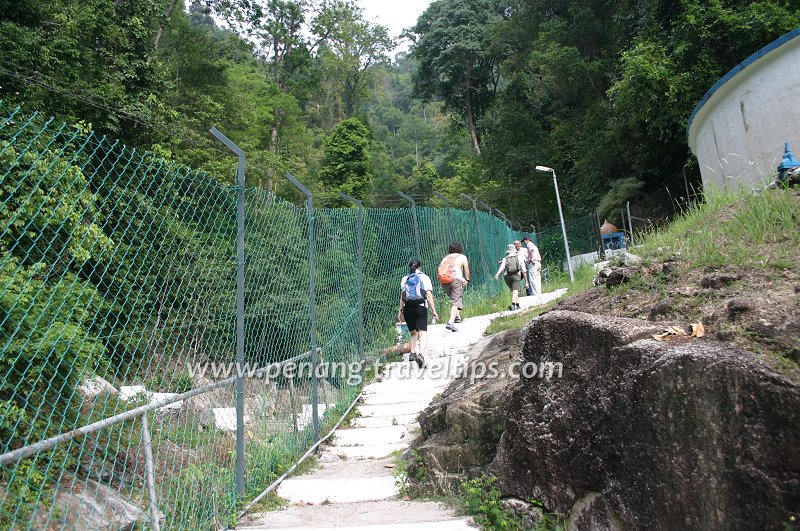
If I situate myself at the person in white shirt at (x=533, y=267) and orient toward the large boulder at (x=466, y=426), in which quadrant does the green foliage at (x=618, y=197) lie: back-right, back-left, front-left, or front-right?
back-left

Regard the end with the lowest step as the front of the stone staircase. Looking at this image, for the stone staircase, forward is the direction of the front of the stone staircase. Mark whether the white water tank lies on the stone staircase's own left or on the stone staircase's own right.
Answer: on the stone staircase's own left

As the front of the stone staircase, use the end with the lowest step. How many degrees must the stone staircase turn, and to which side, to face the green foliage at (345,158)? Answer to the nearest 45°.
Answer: approximately 180°

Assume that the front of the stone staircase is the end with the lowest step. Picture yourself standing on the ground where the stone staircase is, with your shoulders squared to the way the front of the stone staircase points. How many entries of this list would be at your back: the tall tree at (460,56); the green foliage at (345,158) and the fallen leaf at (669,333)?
2

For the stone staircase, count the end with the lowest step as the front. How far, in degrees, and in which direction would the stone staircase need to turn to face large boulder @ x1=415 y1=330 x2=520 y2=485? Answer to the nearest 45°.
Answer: approximately 45° to its left

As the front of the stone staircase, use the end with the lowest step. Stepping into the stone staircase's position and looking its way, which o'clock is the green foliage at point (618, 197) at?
The green foliage is roughly at 7 o'clock from the stone staircase.

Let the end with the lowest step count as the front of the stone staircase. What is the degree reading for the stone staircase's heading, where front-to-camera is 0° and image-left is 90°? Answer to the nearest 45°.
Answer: approximately 0°

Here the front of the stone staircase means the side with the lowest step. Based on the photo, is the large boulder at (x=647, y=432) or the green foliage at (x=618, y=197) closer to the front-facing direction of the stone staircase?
the large boulder

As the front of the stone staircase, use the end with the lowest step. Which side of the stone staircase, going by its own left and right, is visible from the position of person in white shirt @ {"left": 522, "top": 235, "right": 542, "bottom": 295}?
back
